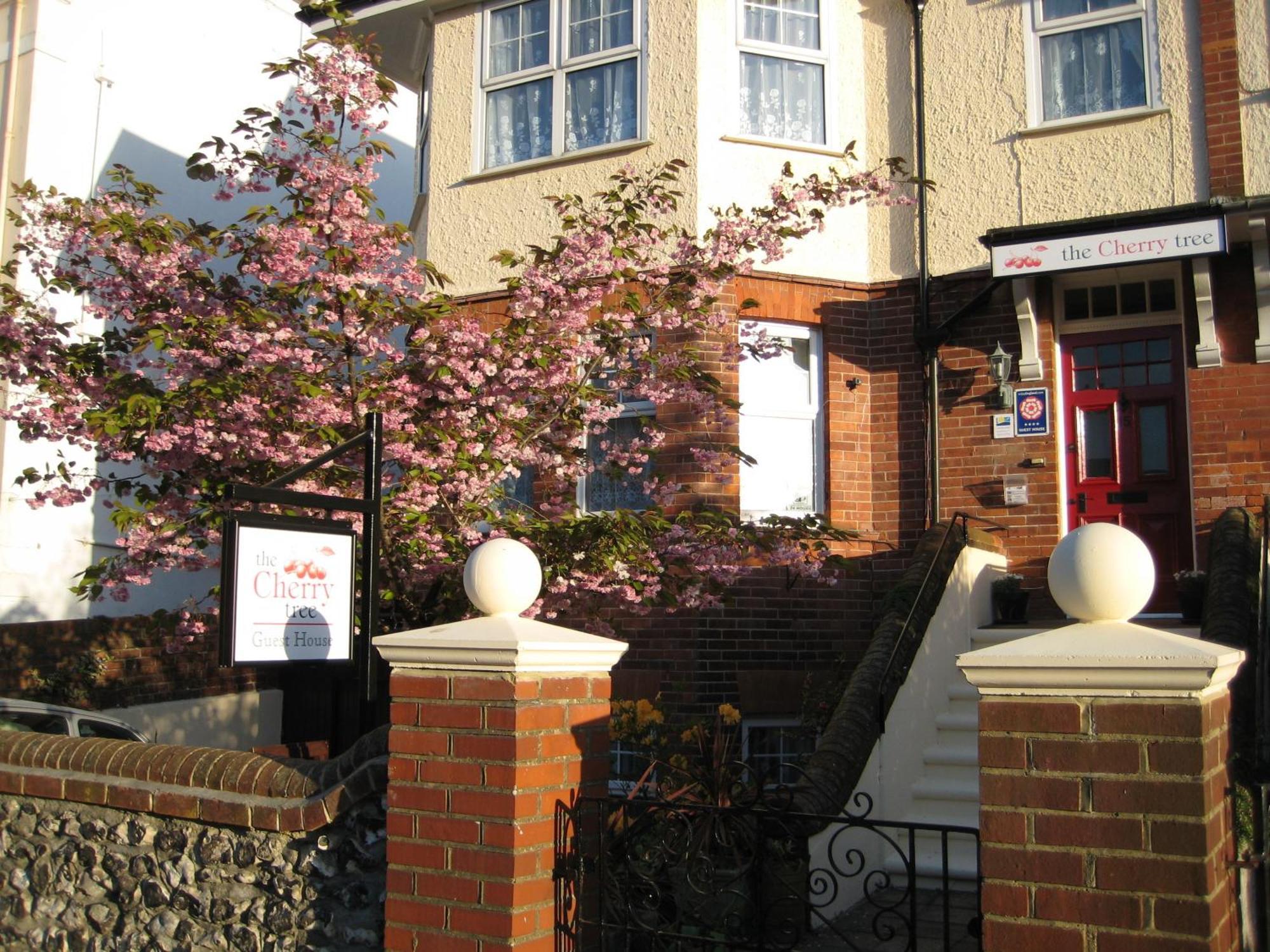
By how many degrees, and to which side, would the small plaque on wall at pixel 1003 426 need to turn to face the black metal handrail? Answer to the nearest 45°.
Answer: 0° — it already faces it

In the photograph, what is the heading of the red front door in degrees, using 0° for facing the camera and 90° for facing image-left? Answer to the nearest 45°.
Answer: approximately 0°
